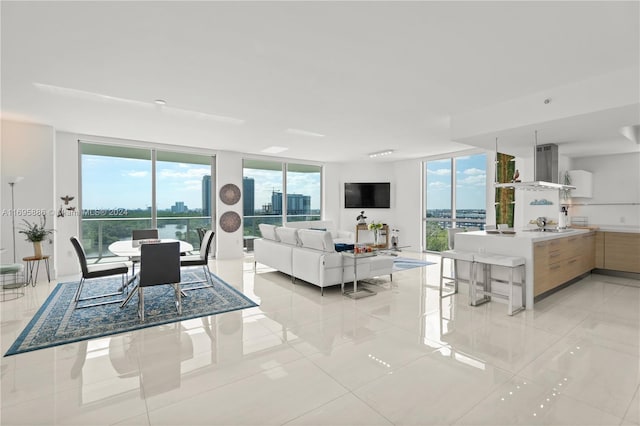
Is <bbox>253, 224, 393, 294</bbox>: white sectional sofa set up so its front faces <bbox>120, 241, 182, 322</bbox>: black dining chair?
no

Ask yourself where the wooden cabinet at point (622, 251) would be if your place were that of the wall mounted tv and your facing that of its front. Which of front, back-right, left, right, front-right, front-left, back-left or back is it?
front-left

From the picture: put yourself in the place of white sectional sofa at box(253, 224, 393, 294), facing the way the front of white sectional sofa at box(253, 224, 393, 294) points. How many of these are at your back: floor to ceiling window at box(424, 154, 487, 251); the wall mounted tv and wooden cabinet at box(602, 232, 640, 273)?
0

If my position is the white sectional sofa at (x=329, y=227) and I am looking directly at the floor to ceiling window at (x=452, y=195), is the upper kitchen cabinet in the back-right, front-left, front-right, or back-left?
front-right

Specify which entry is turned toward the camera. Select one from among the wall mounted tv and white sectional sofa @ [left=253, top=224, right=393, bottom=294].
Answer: the wall mounted tv

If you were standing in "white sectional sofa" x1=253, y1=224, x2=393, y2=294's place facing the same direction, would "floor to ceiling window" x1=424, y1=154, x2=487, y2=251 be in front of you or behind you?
in front

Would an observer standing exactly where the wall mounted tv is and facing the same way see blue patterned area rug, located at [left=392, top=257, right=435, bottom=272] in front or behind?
in front

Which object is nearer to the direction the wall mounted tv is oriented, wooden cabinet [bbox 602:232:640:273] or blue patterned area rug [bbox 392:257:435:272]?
the blue patterned area rug

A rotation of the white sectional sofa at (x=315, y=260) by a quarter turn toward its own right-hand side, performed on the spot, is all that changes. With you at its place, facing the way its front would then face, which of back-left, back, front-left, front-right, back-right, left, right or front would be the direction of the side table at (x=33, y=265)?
back-right

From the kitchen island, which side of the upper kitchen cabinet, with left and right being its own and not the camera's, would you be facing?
front

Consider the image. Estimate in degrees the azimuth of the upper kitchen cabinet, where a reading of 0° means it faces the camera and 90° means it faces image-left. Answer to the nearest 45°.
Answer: approximately 0°

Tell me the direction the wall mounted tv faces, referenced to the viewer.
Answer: facing the viewer

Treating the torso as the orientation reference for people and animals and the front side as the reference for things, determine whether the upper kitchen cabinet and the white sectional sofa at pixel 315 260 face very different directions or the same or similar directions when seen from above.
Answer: very different directions
